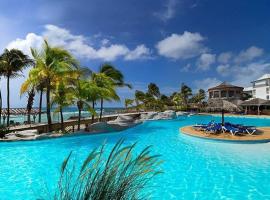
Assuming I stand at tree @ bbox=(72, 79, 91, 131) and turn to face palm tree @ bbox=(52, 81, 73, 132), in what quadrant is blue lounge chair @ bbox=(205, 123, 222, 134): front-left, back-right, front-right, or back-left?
back-left

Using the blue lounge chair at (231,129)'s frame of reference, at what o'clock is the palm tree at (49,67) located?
The palm tree is roughly at 4 o'clock from the blue lounge chair.

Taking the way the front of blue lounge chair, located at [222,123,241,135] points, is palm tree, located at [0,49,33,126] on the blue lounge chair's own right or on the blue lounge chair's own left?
on the blue lounge chair's own right

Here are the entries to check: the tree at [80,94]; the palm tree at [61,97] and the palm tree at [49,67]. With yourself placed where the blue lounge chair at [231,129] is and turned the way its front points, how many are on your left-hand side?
0

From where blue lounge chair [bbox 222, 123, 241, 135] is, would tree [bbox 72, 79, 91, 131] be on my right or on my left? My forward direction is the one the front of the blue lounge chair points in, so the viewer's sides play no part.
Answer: on my right
